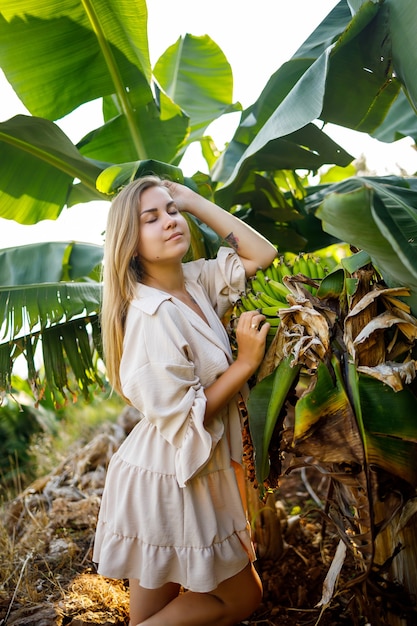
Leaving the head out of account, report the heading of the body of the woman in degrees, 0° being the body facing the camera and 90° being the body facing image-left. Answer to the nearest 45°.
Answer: approximately 315°
